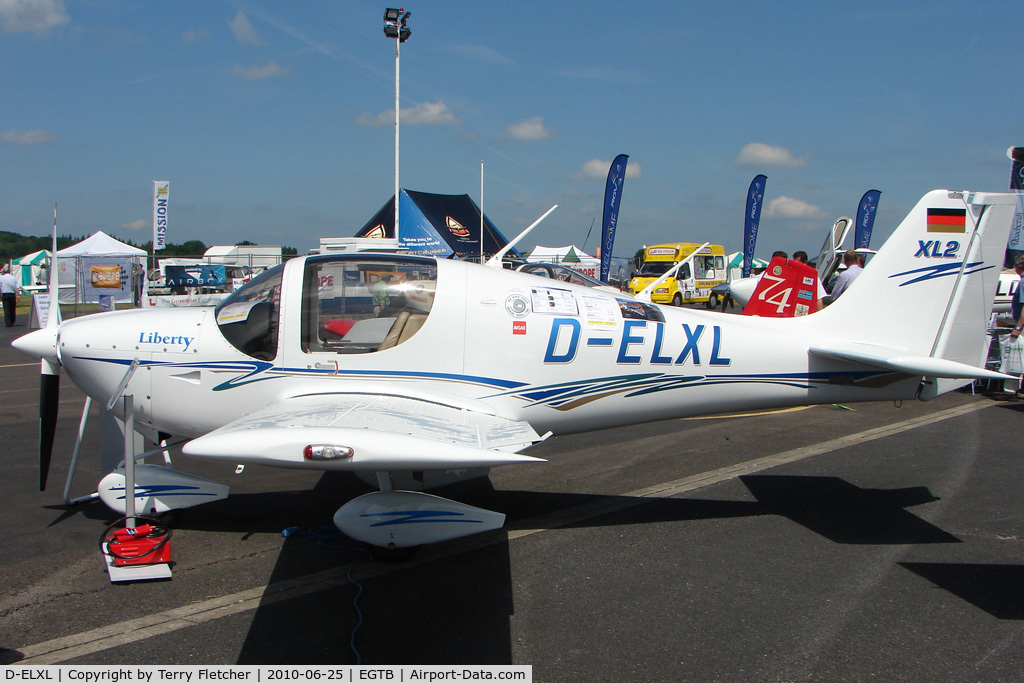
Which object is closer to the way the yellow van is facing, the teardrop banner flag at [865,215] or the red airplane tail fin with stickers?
the red airplane tail fin with stickers

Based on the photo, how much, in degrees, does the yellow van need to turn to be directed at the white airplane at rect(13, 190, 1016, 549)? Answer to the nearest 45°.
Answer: approximately 45° to its left

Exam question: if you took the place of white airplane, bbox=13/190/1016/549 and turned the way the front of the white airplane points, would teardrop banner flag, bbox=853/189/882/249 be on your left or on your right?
on your right

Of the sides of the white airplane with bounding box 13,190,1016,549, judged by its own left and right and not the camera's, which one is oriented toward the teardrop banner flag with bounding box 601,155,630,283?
right

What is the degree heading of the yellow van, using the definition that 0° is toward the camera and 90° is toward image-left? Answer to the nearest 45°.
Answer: approximately 45°

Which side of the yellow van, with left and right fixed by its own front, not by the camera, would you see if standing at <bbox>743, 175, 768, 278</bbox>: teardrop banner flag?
left

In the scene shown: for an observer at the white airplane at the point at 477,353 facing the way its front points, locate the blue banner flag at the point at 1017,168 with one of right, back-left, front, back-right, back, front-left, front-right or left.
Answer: back-right

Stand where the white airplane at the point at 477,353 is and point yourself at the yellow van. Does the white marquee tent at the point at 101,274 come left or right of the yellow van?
left

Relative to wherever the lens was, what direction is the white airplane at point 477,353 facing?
facing to the left of the viewer
